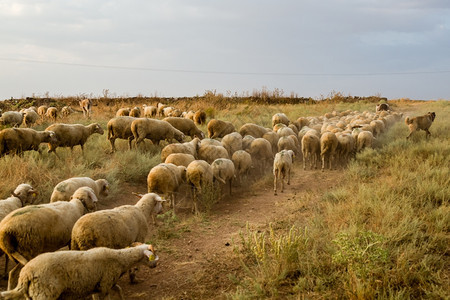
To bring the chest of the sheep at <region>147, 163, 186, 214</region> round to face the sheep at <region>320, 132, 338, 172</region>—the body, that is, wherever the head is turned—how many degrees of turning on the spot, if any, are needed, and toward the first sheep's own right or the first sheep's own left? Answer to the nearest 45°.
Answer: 0° — it already faces it

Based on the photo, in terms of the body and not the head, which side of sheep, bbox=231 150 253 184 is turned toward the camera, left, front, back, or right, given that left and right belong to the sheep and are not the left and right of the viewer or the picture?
back

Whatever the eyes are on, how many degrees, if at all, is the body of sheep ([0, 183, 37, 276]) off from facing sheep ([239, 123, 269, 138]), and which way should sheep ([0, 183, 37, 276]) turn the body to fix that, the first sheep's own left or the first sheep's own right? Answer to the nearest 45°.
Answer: approximately 45° to the first sheep's own left

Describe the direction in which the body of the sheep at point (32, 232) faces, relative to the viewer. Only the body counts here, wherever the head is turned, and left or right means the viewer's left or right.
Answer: facing away from the viewer and to the right of the viewer

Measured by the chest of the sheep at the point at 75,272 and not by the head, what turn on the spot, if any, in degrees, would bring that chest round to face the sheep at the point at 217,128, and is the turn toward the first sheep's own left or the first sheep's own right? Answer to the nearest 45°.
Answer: approximately 45° to the first sheep's own left

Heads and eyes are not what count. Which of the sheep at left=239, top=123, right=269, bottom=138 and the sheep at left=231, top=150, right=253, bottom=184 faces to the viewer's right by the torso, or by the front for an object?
the sheep at left=239, top=123, right=269, bottom=138

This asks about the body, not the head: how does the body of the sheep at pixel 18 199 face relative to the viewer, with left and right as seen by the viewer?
facing to the right of the viewer

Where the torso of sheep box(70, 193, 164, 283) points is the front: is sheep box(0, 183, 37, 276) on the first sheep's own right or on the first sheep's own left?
on the first sheep's own left

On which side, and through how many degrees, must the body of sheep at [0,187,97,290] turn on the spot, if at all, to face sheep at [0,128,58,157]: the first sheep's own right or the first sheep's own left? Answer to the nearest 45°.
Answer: approximately 45° to the first sheep's own left

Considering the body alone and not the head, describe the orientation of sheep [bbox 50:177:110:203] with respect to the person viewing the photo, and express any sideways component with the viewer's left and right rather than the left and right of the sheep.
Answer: facing to the right of the viewer

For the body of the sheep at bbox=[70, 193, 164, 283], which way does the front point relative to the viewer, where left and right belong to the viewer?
facing away from the viewer and to the right of the viewer

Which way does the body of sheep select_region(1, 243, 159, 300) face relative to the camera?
to the viewer's right

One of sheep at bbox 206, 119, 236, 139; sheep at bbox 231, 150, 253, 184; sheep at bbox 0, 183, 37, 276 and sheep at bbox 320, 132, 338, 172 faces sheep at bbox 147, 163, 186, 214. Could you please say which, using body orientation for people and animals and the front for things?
sheep at bbox 0, 183, 37, 276

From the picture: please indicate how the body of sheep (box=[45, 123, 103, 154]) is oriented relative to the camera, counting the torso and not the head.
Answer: to the viewer's right

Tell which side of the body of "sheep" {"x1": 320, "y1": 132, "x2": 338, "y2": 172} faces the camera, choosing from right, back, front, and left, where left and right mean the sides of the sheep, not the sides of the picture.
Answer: back
